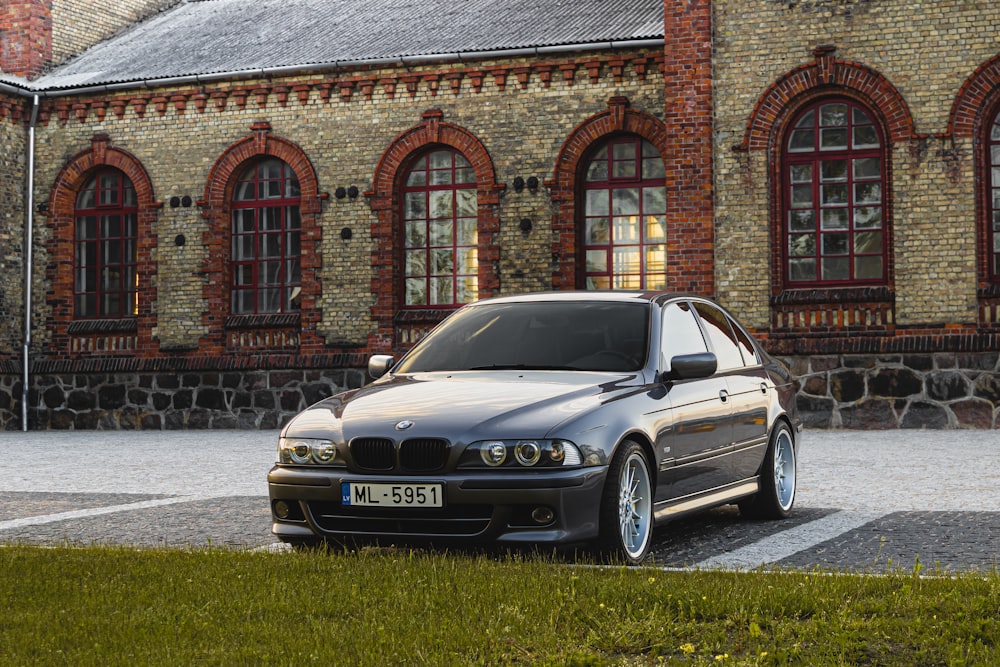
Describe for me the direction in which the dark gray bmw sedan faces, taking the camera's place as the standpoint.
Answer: facing the viewer and to the left of the viewer

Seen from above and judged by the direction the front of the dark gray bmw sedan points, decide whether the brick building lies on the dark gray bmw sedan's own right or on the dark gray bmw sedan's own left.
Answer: on the dark gray bmw sedan's own right
